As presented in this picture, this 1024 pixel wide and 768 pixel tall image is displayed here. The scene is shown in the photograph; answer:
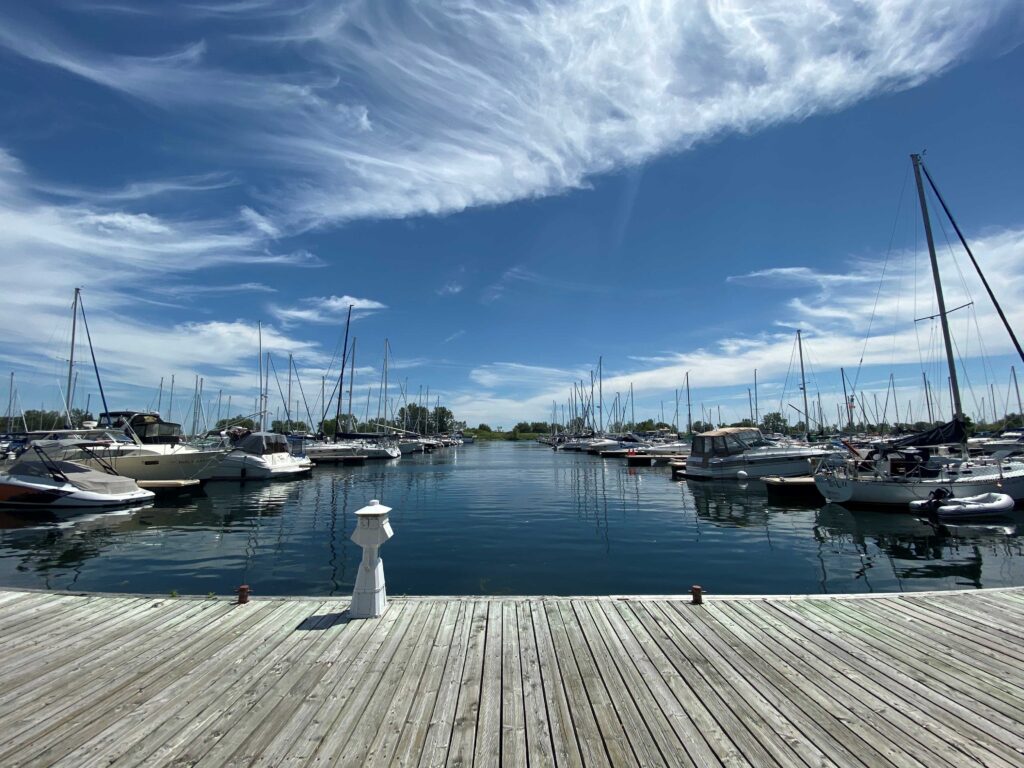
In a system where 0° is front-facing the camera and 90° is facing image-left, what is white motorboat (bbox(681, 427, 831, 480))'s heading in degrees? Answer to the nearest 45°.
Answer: approximately 270°

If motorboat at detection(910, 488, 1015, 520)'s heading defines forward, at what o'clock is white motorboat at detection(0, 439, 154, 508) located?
The white motorboat is roughly at 5 o'clock from the motorboat.

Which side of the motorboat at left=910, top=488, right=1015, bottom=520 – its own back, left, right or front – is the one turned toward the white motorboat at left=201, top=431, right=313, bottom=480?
back

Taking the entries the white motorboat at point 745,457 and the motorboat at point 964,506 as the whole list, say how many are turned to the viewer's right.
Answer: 2

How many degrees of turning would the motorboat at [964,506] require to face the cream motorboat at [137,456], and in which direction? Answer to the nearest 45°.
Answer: approximately 180°

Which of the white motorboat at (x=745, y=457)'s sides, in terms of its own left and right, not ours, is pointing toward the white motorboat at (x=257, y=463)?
back

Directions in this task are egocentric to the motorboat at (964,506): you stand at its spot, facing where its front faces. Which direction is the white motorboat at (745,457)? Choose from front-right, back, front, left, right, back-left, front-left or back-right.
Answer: back-left

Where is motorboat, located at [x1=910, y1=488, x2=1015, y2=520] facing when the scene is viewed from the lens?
facing to the right of the viewer
